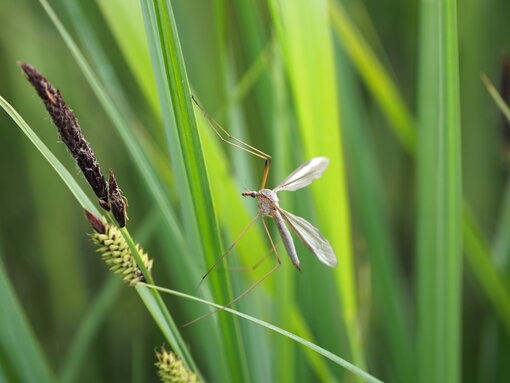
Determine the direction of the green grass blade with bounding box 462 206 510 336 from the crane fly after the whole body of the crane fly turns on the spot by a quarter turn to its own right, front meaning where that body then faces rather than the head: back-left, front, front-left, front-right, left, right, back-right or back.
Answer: front-right

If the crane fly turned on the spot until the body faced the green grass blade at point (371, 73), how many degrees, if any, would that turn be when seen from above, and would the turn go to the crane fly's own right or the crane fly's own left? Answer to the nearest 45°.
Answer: approximately 135° to the crane fly's own right

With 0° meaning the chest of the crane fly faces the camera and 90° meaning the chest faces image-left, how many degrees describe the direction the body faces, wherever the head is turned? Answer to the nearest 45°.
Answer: approximately 90°
